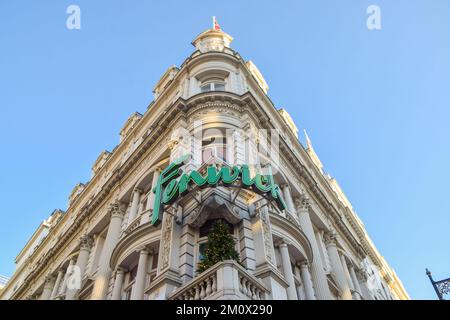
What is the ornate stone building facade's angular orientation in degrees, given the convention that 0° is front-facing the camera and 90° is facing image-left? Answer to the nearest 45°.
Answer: approximately 0°
